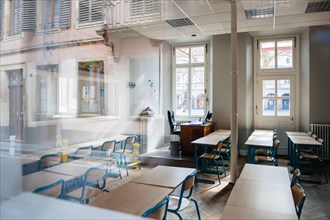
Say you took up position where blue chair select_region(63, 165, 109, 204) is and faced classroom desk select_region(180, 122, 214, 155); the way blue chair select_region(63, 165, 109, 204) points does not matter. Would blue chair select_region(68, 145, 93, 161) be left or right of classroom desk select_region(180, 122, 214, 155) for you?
left

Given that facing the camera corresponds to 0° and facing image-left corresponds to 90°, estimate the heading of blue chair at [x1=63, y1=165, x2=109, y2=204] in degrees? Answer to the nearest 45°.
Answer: approximately 135°

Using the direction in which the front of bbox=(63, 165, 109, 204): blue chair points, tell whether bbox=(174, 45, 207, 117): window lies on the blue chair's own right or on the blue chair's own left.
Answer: on the blue chair's own right

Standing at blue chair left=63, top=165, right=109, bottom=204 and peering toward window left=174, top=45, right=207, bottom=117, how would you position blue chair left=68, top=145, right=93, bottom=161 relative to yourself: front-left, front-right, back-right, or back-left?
front-left

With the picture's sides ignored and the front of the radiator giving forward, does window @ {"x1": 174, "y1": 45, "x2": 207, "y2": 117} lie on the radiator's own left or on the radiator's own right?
on the radiator's own right

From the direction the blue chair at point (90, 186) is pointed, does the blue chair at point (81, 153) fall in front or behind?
in front
